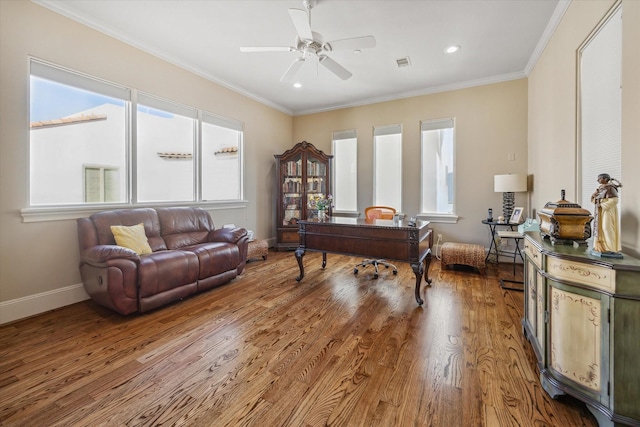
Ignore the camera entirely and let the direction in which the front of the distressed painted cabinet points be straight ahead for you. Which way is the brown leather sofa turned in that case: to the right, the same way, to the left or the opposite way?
the opposite way

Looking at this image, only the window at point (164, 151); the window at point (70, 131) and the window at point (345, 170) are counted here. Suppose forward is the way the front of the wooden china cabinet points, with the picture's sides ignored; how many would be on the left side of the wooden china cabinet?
1

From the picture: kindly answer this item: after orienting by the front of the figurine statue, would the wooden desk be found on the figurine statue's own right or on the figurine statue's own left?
on the figurine statue's own right

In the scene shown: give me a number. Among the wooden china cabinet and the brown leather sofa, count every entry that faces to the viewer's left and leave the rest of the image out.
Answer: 0

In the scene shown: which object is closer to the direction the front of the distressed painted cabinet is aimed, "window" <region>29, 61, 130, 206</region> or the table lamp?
the window

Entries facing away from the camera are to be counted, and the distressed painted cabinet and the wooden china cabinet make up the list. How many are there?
0

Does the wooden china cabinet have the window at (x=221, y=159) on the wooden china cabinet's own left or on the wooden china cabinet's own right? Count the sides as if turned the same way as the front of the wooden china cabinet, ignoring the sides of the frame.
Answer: on the wooden china cabinet's own right

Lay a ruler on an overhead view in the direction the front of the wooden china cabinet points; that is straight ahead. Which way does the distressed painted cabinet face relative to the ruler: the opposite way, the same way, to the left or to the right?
to the right

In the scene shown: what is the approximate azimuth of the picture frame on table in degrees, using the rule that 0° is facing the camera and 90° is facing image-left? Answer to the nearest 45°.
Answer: approximately 45°

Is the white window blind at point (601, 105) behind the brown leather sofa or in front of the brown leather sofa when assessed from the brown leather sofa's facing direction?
in front

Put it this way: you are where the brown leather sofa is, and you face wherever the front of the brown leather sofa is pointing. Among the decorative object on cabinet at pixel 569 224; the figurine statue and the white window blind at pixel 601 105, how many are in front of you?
3

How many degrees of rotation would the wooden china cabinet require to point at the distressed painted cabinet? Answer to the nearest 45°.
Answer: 0° — it already faces it
